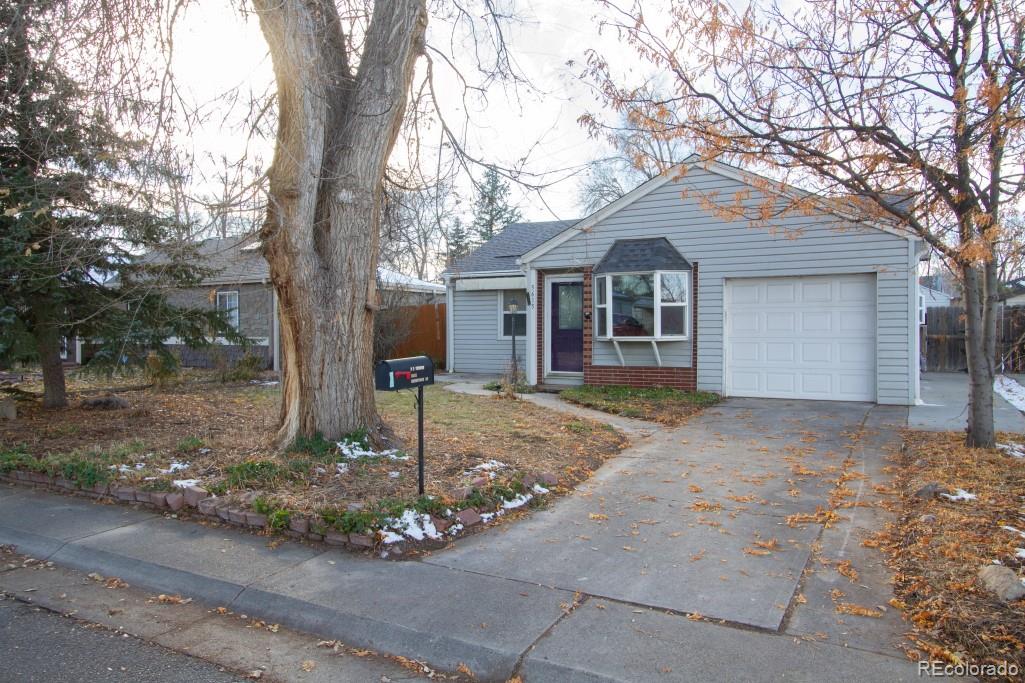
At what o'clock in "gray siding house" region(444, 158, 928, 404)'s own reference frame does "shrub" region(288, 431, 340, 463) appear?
The shrub is roughly at 1 o'clock from the gray siding house.

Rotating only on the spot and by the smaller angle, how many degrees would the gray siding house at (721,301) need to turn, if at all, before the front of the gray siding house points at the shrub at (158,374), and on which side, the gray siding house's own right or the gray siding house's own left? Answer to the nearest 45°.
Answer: approximately 90° to the gray siding house's own right

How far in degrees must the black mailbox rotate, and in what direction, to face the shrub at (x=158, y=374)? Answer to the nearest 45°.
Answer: approximately 90° to its right

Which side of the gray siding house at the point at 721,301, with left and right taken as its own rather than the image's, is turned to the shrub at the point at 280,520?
front

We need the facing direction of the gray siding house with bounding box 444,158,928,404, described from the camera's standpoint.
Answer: facing the viewer

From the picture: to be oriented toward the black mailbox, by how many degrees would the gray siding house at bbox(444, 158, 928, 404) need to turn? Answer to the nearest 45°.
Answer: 0° — it already faces it

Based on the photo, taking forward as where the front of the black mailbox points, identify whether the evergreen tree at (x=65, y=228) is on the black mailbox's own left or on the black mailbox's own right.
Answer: on the black mailbox's own right

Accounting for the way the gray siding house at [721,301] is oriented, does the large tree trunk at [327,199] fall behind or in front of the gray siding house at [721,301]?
in front

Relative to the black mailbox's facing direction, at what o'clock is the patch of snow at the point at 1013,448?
The patch of snow is roughly at 7 o'clock from the black mailbox.

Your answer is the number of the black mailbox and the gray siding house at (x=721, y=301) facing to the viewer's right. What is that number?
0

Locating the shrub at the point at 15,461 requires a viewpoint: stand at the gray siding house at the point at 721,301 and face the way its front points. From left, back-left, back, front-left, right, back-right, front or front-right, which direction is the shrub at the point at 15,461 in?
front-right

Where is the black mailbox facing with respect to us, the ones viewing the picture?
facing the viewer and to the left of the viewer

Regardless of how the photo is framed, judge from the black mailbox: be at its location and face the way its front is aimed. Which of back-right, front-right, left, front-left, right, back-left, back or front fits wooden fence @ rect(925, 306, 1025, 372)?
back

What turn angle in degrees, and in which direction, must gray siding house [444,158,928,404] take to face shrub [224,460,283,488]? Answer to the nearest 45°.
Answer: approximately 45° to its right
